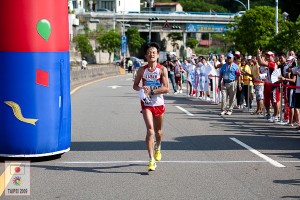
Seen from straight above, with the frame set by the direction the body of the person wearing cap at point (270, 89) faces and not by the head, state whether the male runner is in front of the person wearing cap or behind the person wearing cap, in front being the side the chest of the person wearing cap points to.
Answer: in front

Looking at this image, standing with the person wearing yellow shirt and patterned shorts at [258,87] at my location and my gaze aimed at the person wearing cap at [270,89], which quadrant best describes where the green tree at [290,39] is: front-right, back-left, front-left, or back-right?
back-left

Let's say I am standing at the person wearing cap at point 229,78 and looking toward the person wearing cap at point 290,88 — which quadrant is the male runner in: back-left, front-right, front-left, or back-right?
front-right

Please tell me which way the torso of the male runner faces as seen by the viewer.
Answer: toward the camera

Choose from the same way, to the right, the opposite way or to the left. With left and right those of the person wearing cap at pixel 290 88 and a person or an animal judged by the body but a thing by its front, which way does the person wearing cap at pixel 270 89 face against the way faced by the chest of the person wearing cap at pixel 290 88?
the same way

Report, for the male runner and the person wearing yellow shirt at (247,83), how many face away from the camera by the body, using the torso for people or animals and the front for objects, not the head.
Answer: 0

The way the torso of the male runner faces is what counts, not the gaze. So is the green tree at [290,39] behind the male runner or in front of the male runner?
behind

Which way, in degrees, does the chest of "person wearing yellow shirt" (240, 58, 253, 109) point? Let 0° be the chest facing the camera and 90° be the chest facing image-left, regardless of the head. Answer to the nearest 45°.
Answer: approximately 45°

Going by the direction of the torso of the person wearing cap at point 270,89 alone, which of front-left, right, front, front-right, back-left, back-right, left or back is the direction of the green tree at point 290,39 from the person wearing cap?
back-right

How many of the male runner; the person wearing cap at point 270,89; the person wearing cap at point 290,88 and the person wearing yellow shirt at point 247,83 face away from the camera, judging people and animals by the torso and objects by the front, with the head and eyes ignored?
0

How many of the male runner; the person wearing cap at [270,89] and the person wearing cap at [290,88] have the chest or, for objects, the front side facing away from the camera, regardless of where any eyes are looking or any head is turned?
0

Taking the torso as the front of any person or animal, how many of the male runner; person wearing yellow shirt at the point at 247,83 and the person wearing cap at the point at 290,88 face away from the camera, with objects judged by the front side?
0

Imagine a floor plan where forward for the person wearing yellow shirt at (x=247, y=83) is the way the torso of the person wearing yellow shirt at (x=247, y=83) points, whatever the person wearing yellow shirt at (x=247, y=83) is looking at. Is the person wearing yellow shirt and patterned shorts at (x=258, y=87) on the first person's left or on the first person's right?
on the first person's left

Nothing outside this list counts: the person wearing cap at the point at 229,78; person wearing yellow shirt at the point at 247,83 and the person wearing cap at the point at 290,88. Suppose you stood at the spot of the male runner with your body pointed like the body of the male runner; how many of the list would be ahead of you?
0

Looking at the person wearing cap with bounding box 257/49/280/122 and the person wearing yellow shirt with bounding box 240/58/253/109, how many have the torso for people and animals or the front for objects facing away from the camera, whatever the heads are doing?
0

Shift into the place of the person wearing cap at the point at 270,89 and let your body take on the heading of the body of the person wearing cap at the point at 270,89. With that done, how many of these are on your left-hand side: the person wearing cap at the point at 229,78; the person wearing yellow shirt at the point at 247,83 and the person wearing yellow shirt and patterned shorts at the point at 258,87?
0

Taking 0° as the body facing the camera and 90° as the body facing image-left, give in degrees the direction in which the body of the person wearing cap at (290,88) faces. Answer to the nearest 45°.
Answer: approximately 45°

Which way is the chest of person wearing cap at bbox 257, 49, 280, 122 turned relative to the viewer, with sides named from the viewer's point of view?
facing the viewer and to the left of the viewer
